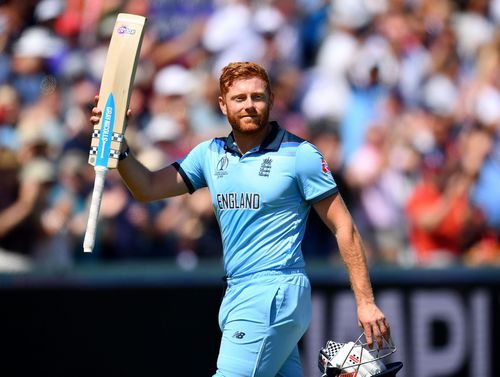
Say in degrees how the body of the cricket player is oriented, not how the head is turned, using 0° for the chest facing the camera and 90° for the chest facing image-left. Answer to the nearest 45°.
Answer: approximately 45°
